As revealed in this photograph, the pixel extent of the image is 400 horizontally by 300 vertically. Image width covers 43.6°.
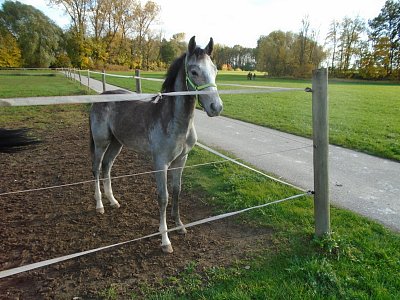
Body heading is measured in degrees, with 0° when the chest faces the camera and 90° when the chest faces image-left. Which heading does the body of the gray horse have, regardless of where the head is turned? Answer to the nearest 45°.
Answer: approximately 315°

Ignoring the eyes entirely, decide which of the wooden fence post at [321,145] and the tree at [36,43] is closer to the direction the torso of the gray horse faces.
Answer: the wooden fence post

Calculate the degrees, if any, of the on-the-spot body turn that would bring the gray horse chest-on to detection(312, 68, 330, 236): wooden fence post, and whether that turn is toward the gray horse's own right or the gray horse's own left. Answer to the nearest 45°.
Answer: approximately 45° to the gray horse's own left

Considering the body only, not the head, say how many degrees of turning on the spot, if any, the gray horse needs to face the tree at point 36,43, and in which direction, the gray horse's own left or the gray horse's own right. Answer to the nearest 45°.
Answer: approximately 135° to the gray horse's own left

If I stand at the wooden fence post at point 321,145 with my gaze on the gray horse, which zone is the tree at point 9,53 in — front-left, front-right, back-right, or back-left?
front-right

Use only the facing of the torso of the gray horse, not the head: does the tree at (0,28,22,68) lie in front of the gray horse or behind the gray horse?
behind
